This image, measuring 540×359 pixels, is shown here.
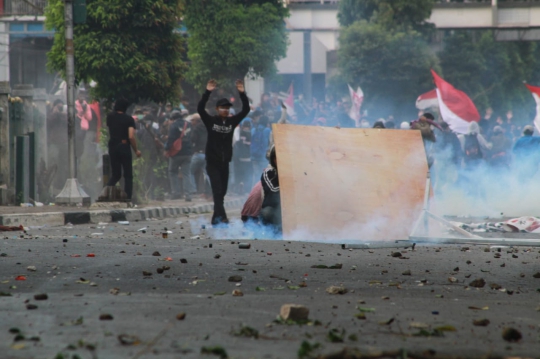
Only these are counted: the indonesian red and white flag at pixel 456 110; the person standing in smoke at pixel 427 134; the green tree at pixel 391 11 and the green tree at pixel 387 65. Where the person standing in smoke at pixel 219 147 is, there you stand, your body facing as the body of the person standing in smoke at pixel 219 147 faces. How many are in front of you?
0

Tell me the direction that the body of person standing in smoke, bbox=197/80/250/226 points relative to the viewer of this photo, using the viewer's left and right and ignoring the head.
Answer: facing the viewer

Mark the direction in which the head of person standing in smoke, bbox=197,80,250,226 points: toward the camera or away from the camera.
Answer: toward the camera

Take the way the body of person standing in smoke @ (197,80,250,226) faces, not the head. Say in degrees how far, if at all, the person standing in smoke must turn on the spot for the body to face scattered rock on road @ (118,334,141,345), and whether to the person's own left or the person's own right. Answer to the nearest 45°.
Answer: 0° — they already face it

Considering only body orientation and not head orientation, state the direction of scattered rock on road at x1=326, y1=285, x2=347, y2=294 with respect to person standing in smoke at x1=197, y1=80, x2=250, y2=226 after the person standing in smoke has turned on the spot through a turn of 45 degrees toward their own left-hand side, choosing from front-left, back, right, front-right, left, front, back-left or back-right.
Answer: front-right

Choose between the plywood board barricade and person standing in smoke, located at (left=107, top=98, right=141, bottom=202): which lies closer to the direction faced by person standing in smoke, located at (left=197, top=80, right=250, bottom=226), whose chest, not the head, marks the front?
the plywood board barricade

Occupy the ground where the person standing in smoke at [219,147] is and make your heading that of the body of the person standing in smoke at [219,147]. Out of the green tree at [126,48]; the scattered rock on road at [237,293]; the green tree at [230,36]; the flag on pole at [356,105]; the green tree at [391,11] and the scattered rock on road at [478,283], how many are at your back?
4

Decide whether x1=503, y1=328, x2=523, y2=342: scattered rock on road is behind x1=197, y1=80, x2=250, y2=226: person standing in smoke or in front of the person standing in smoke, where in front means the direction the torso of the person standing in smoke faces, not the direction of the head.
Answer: in front

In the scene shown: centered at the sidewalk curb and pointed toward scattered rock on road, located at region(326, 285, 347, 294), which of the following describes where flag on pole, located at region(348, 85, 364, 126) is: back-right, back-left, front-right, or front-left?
back-left

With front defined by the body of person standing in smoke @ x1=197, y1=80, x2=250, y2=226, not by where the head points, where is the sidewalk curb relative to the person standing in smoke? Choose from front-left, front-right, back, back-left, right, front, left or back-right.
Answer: back-right

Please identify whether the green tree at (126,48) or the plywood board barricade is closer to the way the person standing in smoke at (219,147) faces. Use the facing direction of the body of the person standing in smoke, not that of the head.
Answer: the plywood board barricade

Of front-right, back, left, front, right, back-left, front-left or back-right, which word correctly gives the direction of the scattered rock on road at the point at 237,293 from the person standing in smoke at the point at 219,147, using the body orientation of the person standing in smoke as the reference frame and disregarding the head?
front

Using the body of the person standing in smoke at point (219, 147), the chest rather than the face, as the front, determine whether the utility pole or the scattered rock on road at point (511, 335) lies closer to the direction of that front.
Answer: the scattered rock on road

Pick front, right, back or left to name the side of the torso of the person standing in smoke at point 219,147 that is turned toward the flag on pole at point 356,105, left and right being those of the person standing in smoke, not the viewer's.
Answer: back

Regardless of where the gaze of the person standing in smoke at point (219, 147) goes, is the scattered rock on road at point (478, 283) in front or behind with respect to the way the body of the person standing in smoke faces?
in front

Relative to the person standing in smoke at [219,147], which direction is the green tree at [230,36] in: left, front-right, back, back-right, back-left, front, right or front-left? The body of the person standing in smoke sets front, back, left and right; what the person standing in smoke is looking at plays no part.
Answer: back

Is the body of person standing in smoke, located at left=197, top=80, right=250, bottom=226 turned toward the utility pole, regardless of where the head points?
no

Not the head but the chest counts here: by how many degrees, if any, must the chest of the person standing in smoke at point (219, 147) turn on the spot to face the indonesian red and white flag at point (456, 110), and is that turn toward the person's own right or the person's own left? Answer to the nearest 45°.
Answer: approximately 135° to the person's own left
